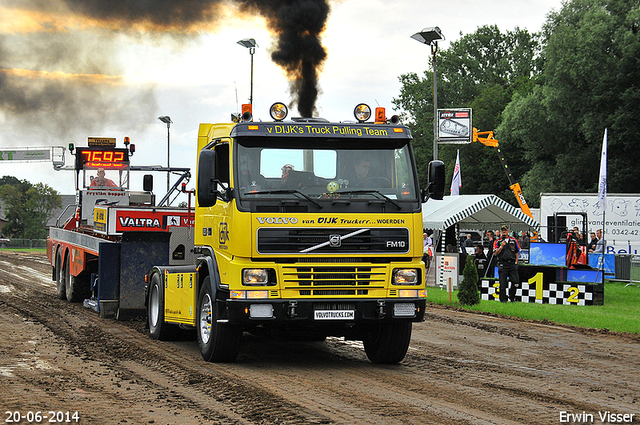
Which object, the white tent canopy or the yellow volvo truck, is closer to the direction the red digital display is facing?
the yellow volvo truck

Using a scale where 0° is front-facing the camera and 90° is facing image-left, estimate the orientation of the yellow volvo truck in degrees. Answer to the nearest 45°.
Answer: approximately 0°

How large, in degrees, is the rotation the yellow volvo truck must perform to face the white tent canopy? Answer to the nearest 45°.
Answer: approximately 180°

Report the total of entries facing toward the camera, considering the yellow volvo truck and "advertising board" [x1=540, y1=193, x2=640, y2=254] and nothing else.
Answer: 2

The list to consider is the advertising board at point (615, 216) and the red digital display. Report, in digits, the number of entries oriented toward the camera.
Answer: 2

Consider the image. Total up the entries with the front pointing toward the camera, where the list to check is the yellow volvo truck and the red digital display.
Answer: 2

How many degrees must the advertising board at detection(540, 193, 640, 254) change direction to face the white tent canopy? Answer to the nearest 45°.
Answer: approximately 45° to its right

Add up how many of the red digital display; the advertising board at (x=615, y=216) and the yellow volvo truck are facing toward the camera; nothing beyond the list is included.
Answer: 3

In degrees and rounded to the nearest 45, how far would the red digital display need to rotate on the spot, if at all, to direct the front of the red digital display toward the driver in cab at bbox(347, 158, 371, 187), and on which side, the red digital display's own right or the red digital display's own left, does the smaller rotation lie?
0° — it already faces them

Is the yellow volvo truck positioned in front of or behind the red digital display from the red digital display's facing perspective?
in front

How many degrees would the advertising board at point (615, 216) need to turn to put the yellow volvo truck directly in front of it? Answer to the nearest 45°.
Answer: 0° — it already faces it
